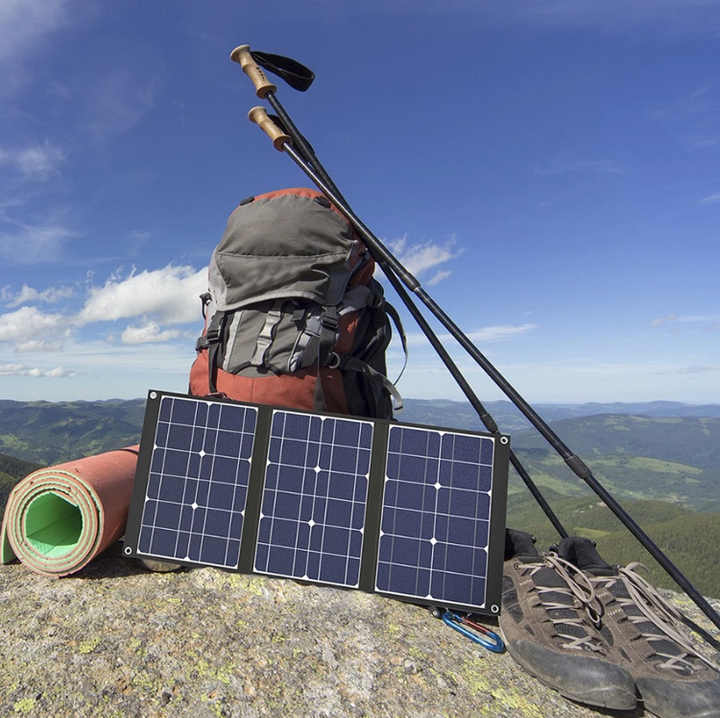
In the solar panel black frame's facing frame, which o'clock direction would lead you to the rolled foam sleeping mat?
The rolled foam sleeping mat is roughly at 3 o'clock from the solar panel black frame.

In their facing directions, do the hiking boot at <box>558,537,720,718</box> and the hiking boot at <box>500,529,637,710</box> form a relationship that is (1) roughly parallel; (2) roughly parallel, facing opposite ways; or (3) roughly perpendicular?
roughly parallel

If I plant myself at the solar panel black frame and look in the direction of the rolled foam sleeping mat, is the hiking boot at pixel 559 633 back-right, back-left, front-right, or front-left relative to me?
back-left

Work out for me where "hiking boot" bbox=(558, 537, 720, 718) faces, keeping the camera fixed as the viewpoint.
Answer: facing the viewer and to the right of the viewer

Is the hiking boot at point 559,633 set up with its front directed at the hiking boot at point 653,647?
no

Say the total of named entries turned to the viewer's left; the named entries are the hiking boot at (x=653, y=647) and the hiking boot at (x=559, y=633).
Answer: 0

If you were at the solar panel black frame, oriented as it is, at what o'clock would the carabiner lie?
The carabiner is roughly at 10 o'clock from the solar panel black frame.

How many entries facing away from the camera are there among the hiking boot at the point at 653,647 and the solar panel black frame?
0

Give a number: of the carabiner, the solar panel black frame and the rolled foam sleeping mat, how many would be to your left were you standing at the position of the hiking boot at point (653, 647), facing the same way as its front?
0

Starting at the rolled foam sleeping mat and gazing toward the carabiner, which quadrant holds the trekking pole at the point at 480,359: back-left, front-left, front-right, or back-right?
front-left

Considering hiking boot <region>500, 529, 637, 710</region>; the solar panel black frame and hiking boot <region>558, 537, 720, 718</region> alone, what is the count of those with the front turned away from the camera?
0

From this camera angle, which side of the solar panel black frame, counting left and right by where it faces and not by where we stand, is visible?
front

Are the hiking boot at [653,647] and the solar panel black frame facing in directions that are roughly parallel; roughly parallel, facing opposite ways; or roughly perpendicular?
roughly parallel

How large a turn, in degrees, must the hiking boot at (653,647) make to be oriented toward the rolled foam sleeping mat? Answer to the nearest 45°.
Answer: approximately 90° to its right
